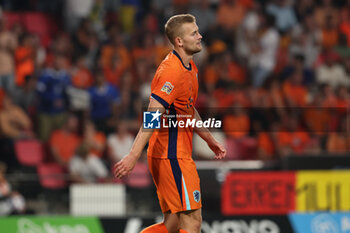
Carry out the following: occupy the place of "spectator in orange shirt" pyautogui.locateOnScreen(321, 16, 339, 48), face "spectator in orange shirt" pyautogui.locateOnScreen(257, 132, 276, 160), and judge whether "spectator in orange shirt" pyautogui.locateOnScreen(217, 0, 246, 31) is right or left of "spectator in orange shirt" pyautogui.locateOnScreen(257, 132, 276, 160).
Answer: right

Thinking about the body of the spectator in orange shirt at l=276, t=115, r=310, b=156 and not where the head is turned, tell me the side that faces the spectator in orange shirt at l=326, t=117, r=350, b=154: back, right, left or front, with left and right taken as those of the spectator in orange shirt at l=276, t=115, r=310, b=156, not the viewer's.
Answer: left

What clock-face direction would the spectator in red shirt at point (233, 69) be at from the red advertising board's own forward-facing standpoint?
The spectator in red shirt is roughly at 6 o'clock from the red advertising board.

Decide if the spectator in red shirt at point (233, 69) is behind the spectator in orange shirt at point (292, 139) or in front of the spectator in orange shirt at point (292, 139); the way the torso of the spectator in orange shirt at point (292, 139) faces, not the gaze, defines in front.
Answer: behind

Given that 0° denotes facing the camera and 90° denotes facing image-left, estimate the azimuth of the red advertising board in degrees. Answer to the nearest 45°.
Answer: approximately 0°

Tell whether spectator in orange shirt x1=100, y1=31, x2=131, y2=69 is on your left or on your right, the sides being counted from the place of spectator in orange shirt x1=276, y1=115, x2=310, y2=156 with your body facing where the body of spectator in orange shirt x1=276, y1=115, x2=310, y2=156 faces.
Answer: on your right

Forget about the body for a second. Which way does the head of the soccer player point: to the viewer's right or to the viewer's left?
to the viewer's right

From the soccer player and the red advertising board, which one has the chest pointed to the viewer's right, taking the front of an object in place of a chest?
the soccer player
